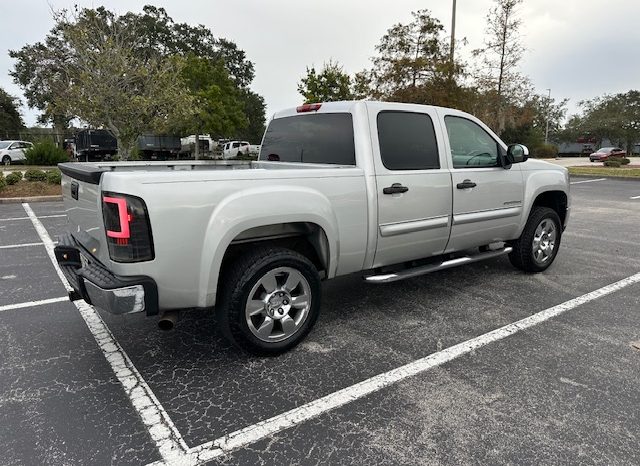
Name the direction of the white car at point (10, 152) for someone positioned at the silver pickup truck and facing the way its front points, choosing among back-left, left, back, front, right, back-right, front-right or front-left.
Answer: left

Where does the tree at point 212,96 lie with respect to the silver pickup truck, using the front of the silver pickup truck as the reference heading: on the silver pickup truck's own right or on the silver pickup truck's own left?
on the silver pickup truck's own left

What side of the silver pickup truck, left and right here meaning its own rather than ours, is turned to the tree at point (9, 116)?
left

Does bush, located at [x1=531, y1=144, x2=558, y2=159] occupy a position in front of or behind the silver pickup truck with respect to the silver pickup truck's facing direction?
in front

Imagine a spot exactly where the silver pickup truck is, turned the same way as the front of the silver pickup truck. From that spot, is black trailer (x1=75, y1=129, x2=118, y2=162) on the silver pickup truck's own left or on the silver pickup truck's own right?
on the silver pickup truck's own left

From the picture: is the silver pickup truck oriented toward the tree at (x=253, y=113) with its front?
no

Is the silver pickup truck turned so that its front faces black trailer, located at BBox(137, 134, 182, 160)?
no

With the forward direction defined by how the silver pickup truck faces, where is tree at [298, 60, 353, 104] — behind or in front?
in front

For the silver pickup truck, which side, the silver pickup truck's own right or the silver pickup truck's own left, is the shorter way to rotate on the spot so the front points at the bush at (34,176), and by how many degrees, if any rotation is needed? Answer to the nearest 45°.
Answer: approximately 90° to the silver pickup truck's own left

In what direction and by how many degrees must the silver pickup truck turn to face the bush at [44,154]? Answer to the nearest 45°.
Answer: approximately 90° to its left

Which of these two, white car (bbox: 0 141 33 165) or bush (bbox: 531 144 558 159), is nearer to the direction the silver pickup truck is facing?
the bush

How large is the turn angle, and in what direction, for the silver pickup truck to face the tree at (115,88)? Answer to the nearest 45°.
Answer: approximately 90° to its left

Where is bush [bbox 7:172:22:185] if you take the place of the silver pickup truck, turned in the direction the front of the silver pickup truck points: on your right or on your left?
on your left

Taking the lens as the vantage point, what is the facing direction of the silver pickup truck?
facing away from the viewer and to the right of the viewer

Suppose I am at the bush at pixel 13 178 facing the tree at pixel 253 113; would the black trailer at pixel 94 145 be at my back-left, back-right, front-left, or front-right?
front-left

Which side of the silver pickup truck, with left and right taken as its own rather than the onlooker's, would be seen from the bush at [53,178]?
left
